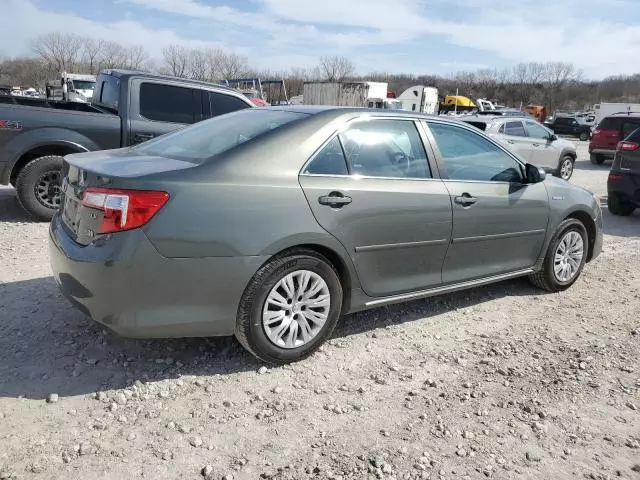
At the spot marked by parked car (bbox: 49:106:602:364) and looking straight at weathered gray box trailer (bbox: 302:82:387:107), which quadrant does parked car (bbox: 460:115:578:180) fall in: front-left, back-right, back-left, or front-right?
front-right

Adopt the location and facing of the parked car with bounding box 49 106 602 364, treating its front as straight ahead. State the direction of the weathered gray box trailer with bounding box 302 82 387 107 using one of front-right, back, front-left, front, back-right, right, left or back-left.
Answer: front-left

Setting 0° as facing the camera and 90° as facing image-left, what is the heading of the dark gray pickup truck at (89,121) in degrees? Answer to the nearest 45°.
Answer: approximately 225°

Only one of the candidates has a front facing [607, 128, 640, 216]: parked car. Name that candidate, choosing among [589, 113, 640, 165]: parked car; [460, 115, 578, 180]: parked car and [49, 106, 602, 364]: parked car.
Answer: [49, 106, 602, 364]: parked car

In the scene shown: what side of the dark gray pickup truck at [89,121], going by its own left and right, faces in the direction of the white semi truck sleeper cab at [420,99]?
front

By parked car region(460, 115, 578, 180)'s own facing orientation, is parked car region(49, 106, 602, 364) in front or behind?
behind

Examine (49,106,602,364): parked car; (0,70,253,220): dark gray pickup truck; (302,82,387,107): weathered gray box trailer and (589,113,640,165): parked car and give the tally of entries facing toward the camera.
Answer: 0

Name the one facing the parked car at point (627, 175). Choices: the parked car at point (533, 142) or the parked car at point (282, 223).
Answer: the parked car at point (282, 223)

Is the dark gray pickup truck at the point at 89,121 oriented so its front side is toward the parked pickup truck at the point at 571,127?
yes

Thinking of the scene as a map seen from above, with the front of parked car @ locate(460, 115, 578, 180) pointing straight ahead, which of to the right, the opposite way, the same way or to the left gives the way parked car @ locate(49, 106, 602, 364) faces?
the same way

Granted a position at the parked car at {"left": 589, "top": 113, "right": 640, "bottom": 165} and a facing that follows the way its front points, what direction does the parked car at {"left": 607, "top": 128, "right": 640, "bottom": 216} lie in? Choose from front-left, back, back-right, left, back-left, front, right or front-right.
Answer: back-right

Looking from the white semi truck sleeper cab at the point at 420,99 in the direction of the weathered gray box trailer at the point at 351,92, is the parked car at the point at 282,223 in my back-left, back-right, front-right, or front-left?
front-left

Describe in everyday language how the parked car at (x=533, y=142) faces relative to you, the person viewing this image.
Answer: facing away from the viewer and to the right of the viewer

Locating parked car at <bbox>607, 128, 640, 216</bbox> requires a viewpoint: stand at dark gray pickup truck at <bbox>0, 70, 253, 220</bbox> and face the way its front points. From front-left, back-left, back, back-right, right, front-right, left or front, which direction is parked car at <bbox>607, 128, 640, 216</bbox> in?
front-right

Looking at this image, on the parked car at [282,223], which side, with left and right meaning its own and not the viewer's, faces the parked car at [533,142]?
front

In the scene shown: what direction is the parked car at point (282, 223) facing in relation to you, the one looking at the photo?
facing away from the viewer and to the right of the viewer

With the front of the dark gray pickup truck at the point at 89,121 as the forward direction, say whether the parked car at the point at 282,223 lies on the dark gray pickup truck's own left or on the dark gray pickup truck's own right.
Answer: on the dark gray pickup truck's own right
